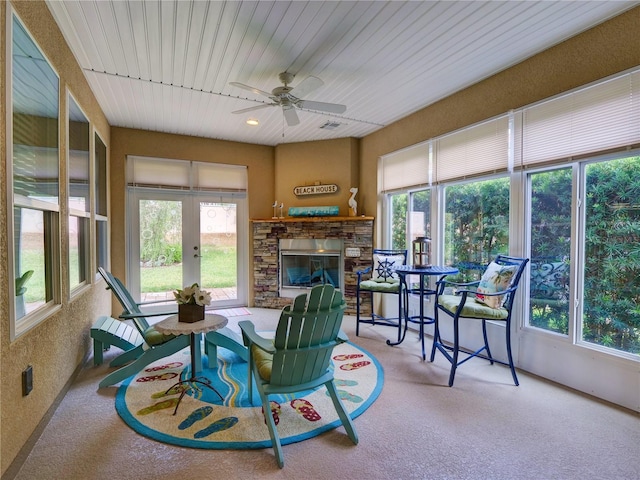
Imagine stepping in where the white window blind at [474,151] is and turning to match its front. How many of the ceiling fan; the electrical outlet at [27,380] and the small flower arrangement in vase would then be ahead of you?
3

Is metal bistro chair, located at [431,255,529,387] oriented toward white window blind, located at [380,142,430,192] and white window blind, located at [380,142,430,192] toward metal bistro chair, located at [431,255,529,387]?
no

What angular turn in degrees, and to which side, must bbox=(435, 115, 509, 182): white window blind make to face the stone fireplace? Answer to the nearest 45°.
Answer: approximately 45° to its right

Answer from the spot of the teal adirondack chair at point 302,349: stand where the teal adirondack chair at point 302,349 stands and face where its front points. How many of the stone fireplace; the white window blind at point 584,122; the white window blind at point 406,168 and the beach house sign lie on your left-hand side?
0

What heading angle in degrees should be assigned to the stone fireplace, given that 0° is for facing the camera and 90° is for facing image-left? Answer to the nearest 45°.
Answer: approximately 0°

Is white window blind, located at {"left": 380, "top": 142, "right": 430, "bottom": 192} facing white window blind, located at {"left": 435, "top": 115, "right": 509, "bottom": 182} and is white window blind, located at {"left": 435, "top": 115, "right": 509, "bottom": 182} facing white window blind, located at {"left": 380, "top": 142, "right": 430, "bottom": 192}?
no

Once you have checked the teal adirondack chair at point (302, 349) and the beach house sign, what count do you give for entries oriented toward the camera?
1

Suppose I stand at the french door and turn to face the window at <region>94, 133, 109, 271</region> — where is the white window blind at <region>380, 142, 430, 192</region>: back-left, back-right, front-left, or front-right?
back-left

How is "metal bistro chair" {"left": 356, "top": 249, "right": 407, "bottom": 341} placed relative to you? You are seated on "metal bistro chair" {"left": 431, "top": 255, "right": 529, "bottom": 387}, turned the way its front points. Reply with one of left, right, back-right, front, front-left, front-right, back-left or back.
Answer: right

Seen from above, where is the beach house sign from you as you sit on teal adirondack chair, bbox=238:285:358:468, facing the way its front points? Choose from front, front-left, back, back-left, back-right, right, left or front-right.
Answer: front-right

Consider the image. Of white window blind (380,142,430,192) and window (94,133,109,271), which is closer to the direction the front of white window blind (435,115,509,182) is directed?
the window

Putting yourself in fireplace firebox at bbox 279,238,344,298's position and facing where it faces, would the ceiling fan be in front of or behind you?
in front

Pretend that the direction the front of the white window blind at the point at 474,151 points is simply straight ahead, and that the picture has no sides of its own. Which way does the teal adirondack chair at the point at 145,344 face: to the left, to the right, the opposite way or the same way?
the opposite way

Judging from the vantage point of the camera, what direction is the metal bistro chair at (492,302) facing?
facing the viewer and to the left of the viewer

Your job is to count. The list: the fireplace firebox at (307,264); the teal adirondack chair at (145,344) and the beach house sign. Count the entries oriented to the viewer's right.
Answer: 1

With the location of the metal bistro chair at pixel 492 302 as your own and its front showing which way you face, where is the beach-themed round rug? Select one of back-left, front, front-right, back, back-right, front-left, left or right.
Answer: front

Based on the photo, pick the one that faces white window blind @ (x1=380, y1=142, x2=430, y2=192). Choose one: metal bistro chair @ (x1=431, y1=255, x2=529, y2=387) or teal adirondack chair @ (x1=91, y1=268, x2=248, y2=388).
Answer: the teal adirondack chair

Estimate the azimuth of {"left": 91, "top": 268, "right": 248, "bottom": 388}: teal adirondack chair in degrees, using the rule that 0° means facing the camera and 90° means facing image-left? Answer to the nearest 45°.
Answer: approximately 270°

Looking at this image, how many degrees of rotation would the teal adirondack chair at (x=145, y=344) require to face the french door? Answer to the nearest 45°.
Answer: approximately 90° to its left

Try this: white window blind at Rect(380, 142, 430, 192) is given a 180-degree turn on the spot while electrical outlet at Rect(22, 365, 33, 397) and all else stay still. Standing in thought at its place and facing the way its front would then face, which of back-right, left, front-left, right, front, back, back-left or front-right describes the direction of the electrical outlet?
back

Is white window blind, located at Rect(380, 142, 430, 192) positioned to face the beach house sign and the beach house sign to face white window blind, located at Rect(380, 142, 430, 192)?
no

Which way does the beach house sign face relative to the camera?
toward the camera

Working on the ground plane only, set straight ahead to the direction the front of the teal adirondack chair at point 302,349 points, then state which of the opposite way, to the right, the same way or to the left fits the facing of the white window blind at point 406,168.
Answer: to the left
